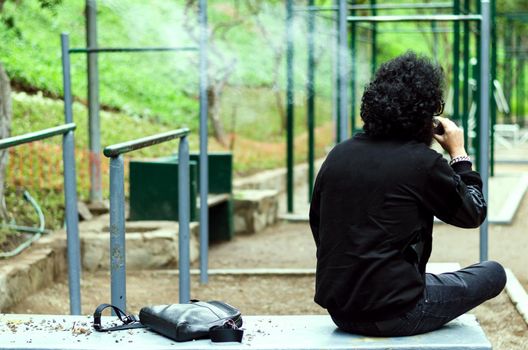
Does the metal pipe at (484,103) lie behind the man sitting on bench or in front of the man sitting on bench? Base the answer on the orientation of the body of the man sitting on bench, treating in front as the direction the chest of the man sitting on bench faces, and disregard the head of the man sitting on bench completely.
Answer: in front

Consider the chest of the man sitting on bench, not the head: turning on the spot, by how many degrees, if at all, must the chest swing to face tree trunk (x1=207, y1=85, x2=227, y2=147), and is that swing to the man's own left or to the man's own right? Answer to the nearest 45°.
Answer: approximately 45° to the man's own left

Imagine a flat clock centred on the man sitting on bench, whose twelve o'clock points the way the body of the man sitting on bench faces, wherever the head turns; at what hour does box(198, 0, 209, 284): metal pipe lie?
The metal pipe is roughly at 10 o'clock from the man sitting on bench.

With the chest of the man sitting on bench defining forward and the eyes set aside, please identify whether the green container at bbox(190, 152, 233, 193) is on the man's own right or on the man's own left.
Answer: on the man's own left

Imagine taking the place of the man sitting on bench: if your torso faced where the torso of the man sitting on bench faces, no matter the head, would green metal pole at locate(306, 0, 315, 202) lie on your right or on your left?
on your left

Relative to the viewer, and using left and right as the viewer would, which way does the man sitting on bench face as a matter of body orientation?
facing away from the viewer and to the right of the viewer

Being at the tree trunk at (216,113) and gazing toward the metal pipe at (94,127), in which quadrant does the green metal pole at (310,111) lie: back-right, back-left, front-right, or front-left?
front-left

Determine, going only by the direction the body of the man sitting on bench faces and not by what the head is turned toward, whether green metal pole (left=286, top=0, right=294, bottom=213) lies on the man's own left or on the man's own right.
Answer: on the man's own left

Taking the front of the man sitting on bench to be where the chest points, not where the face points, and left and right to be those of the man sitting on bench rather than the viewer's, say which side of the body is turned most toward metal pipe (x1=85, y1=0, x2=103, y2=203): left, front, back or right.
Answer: left
